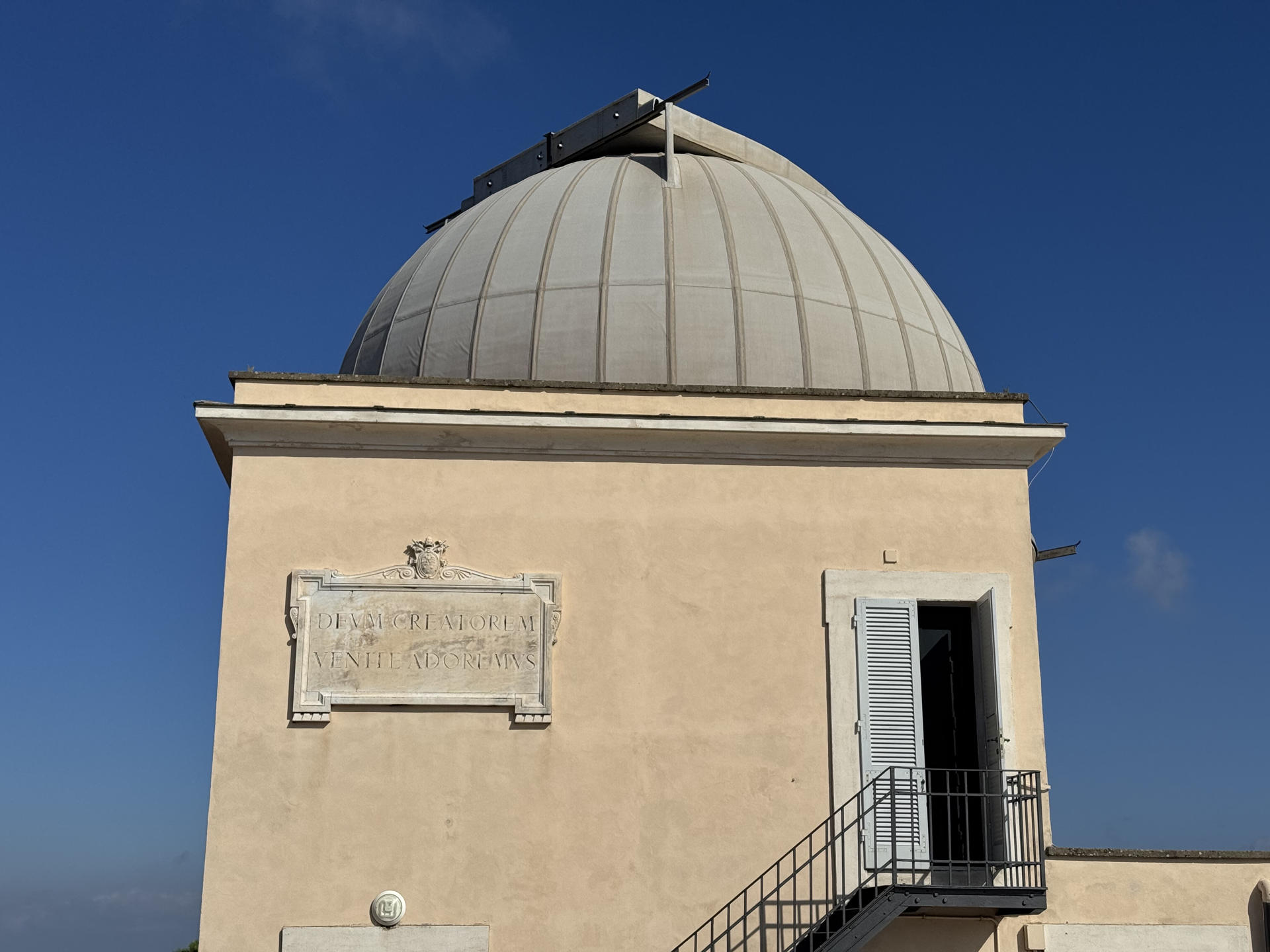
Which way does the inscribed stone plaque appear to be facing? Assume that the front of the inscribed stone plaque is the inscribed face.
toward the camera

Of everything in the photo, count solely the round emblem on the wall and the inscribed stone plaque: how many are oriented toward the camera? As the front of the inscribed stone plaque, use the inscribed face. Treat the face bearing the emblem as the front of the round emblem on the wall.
2

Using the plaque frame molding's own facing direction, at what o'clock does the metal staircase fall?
The metal staircase is roughly at 9 o'clock from the plaque frame molding.

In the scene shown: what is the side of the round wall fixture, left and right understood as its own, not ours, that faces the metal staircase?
left

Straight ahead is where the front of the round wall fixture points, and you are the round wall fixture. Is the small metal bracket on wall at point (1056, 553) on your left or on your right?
on your left
